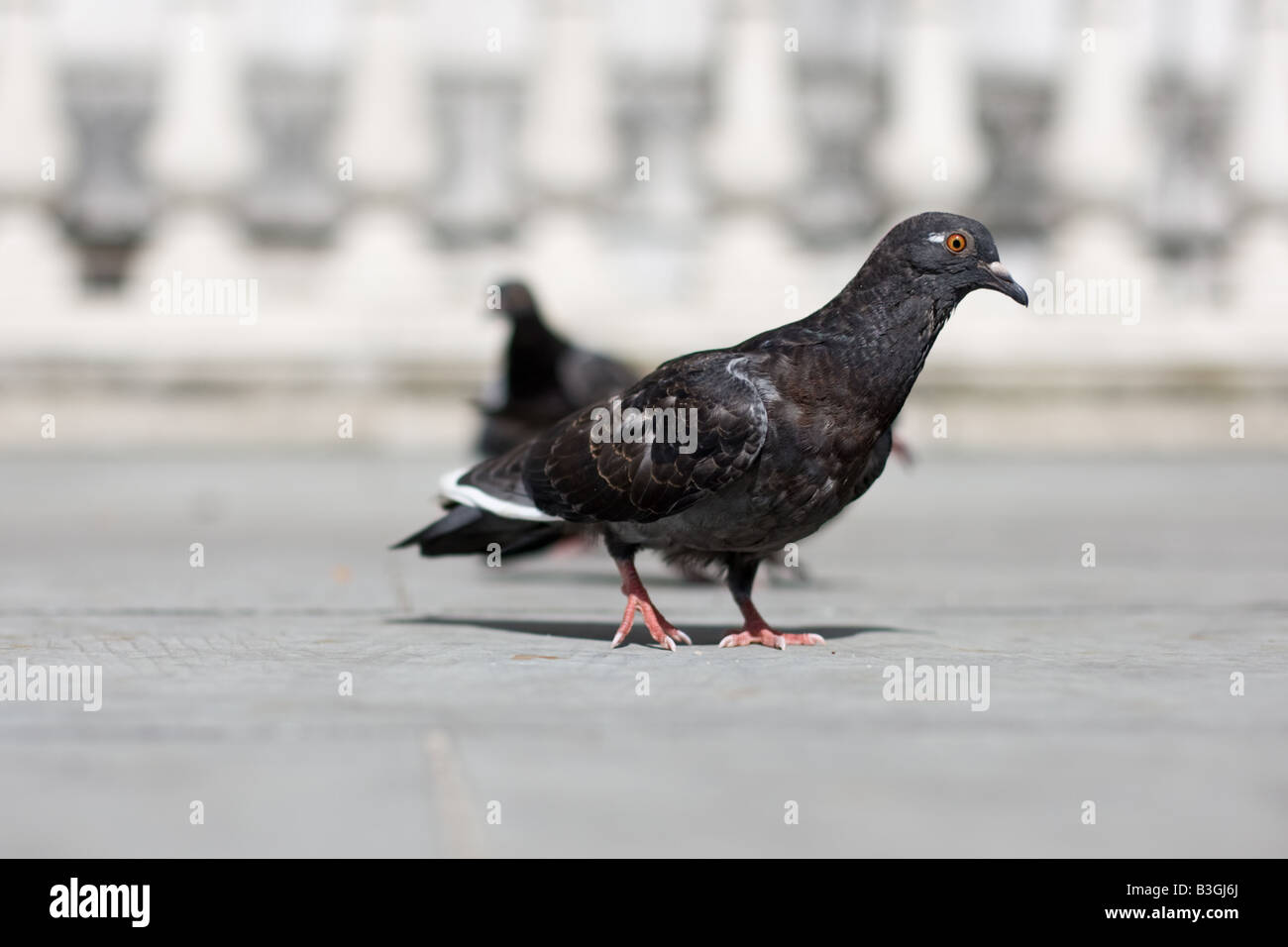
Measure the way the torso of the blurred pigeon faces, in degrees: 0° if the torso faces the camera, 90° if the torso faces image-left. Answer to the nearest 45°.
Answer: approximately 90°

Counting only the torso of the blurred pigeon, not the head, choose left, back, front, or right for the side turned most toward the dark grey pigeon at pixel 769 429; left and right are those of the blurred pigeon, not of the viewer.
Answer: left
